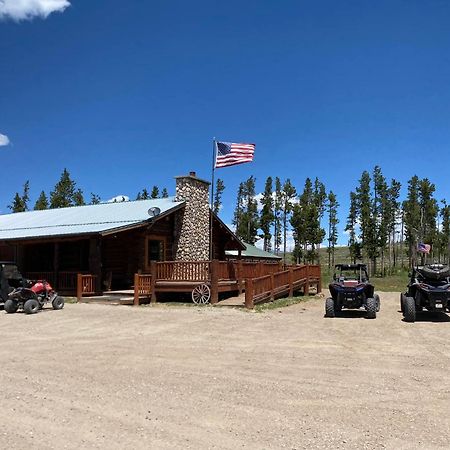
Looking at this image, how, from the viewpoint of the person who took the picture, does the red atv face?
facing away from the viewer and to the right of the viewer

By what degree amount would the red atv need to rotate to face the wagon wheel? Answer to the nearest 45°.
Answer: approximately 45° to its right

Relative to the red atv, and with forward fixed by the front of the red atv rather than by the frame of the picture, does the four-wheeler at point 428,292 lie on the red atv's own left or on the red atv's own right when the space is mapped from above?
on the red atv's own right

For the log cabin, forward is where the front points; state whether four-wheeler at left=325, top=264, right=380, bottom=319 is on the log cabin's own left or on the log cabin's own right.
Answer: on the log cabin's own left

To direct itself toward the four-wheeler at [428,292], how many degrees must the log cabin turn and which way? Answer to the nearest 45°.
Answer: approximately 90° to its left

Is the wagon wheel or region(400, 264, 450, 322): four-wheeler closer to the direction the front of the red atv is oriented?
the wagon wheel
